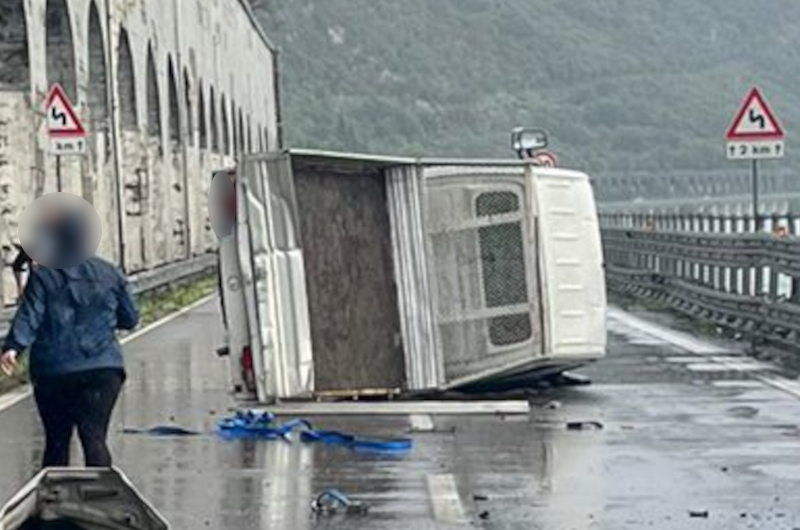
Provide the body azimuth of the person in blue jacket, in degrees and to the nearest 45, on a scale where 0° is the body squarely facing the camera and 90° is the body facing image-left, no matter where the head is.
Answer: approximately 180°

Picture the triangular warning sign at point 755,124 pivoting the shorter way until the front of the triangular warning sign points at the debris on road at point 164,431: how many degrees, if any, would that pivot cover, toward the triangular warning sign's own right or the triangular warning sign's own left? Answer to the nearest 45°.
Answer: approximately 45° to the triangular warning sign's own right

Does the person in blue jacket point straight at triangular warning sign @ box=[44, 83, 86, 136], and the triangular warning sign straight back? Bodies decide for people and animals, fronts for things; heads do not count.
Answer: yes

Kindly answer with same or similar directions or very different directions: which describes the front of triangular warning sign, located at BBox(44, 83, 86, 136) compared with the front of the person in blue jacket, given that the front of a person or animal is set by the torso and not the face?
very different directions

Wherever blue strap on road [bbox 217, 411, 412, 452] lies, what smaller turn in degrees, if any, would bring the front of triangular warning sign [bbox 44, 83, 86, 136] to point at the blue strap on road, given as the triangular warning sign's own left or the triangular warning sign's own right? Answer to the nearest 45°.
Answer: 0° — it already faces it

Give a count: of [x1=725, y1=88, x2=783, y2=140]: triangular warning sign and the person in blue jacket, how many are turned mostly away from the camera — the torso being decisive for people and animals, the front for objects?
1

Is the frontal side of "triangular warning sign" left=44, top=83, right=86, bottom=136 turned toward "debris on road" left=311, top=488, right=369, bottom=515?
yes
